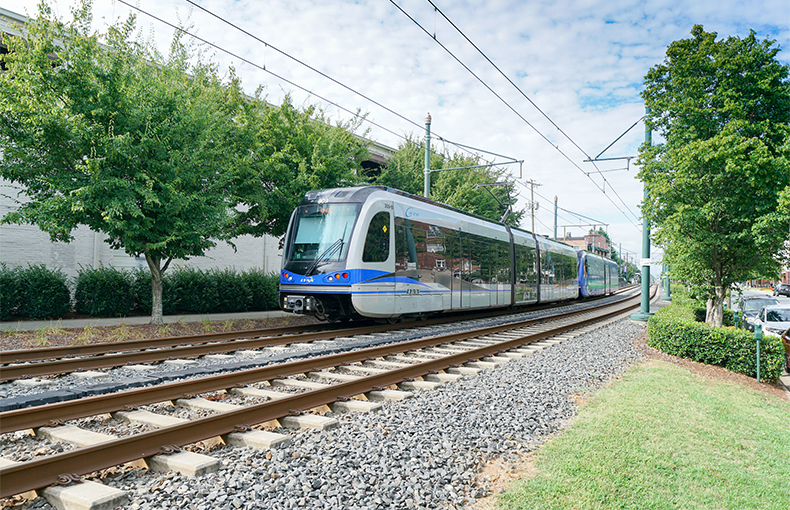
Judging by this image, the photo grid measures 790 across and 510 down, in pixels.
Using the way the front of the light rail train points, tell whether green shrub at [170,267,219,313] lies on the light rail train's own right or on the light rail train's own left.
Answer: on the light rail train's own right

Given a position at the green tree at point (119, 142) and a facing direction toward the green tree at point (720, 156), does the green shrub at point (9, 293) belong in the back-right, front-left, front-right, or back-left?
back-left

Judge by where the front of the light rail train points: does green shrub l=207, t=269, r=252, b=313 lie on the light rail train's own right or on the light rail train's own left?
on the light rail train's own right

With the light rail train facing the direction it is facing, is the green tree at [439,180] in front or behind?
behind

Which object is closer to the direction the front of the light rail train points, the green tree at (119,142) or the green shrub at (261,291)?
the green tree

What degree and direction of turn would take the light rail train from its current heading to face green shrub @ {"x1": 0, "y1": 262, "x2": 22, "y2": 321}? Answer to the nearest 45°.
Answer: approximately 45° to its right

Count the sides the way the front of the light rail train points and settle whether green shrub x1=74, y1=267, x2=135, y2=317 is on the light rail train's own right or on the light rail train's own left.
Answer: on the light rail train's own right

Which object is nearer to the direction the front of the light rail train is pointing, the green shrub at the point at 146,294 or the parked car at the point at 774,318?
the green shrub

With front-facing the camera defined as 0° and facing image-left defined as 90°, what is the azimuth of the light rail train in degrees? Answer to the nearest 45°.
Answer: approximately 45°
